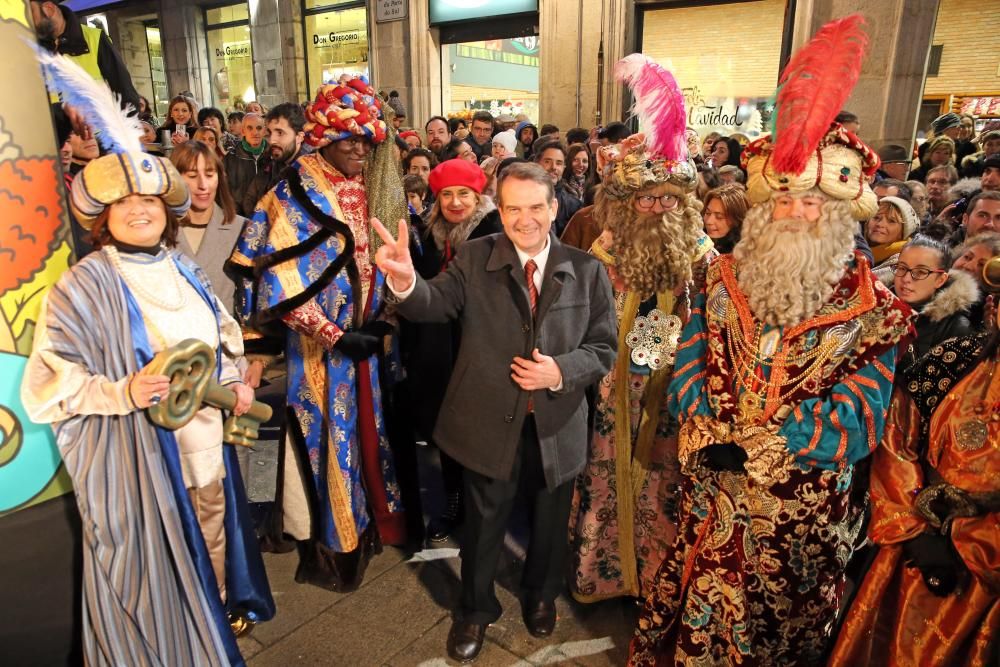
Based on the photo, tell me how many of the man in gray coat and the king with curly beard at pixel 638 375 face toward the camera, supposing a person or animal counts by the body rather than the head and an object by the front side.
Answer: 2

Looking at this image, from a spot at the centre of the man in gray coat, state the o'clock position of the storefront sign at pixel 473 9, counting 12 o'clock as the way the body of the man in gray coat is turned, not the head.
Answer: The storefront sign is roughly at 6 o'clock from the man in gray coat.

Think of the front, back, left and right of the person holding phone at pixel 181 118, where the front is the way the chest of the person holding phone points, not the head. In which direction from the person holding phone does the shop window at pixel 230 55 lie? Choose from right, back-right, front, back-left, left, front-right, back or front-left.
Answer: back

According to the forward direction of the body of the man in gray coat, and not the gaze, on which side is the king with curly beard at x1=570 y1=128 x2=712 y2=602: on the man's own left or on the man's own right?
on the man's own left

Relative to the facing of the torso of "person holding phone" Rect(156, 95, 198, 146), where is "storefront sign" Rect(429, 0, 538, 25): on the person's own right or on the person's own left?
on the person's own left
